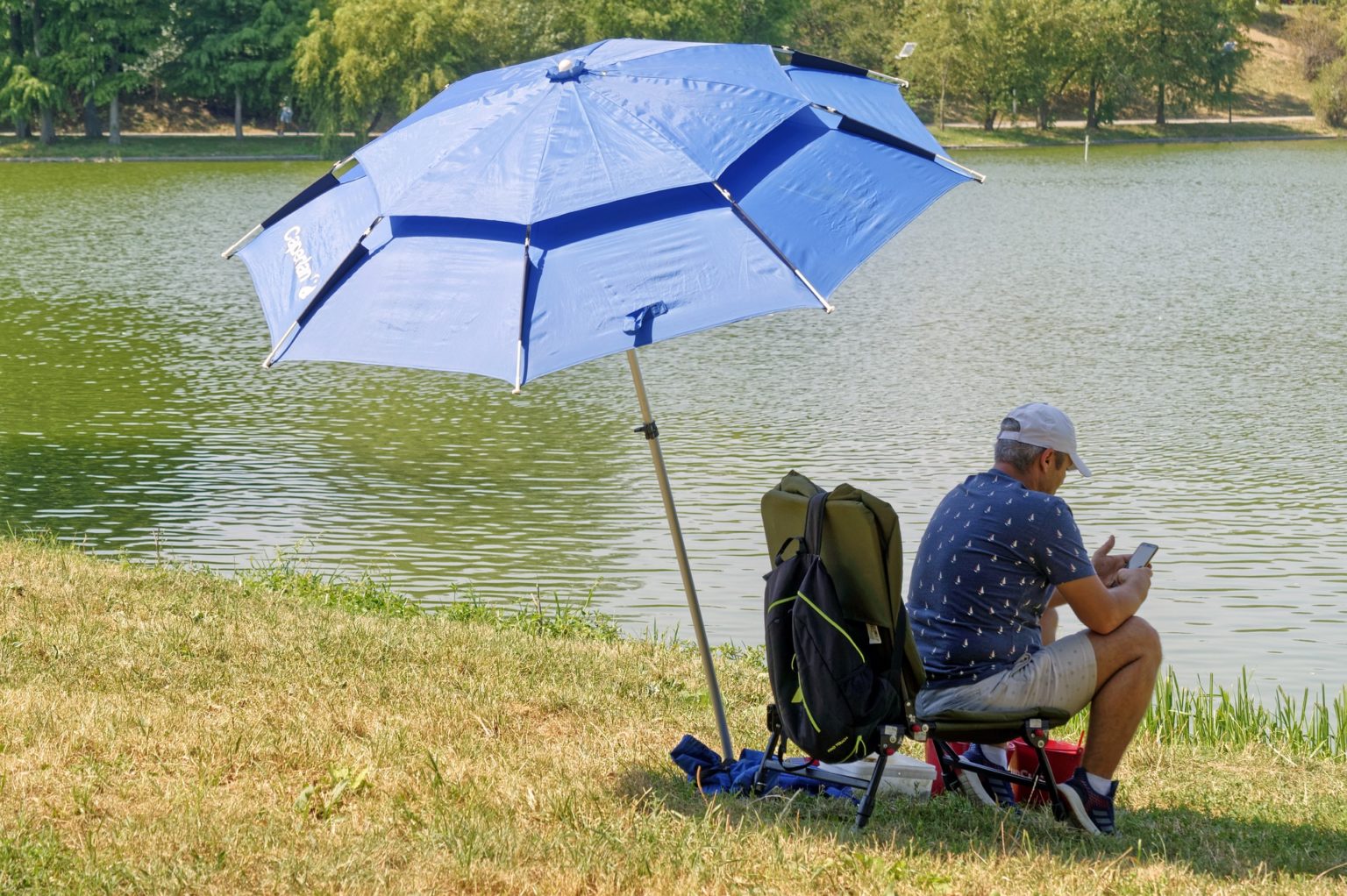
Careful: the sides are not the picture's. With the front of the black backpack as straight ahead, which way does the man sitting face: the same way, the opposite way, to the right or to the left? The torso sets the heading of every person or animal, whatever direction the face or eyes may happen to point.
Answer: the opposite way

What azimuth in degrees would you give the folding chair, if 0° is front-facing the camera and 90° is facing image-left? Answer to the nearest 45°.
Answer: approximately 225°

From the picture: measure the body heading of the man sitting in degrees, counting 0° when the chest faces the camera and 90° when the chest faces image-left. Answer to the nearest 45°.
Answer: approximately 225°

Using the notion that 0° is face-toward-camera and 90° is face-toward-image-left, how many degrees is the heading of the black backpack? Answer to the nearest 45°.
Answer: approximately 45°

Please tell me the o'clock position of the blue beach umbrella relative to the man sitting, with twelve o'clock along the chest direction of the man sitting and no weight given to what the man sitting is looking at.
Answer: The blue beach umbrella is roughly at 7 o'clock from the man sitting.
